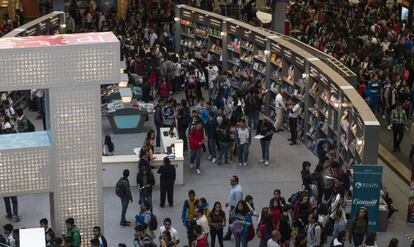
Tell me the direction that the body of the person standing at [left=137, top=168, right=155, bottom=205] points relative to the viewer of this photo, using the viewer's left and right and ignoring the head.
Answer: facing the viewer

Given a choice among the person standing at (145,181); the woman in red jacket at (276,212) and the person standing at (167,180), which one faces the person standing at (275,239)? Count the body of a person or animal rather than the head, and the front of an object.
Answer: the woman in red jacket

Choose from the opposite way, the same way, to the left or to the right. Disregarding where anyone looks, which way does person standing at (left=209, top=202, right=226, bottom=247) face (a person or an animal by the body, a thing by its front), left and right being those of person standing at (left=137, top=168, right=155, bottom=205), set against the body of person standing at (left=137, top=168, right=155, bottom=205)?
the same way

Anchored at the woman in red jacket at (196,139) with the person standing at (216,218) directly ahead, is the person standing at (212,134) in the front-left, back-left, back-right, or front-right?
back-left
